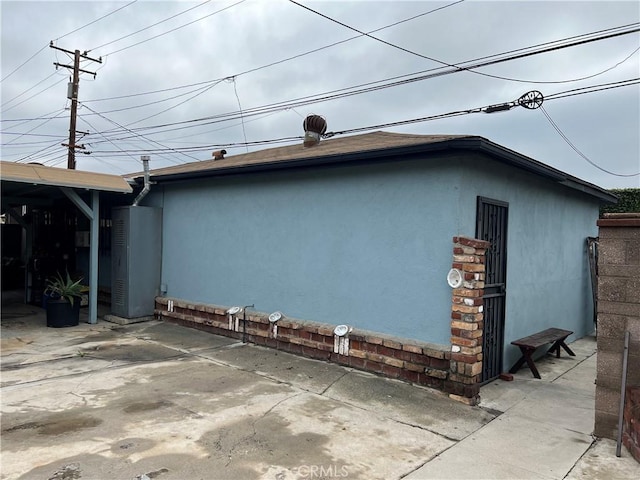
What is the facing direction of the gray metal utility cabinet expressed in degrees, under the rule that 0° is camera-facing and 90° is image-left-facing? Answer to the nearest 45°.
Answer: approximately 45°

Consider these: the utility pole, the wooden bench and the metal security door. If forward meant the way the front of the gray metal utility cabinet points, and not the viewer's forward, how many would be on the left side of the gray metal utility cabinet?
2

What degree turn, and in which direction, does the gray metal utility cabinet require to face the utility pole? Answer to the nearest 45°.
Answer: approximately 135° to its right

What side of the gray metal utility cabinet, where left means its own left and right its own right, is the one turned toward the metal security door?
left
